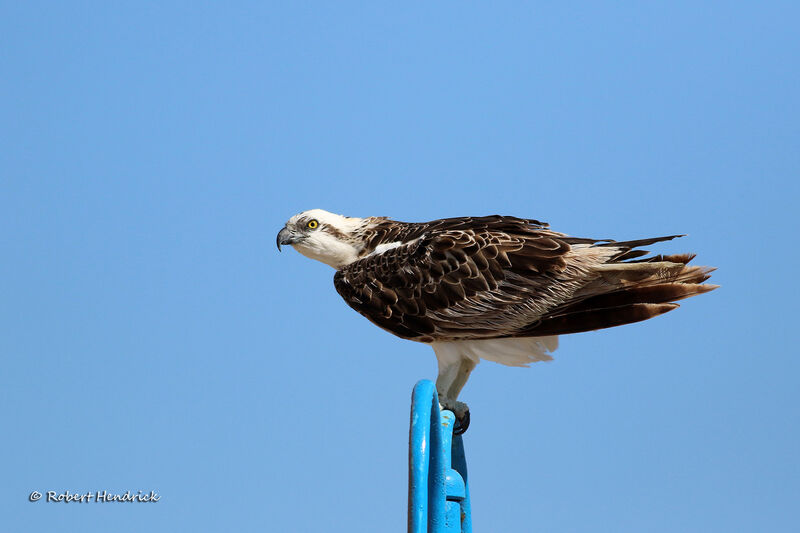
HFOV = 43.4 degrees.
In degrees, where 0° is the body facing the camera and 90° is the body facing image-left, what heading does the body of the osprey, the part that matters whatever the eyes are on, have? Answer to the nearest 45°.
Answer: approximately 90°
